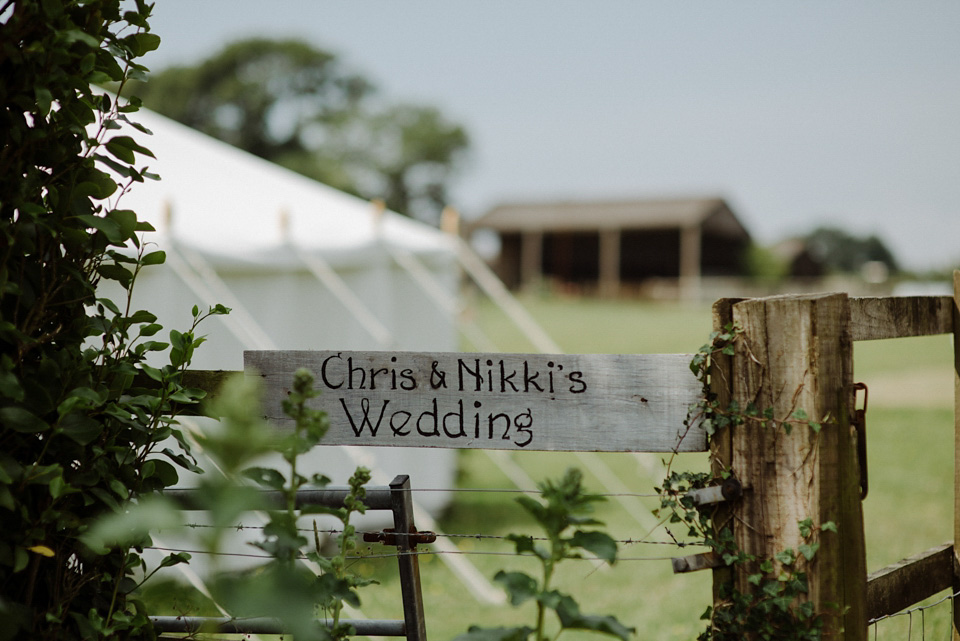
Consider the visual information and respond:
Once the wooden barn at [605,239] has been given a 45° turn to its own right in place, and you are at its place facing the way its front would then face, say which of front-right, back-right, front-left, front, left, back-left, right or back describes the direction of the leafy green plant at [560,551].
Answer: front-left

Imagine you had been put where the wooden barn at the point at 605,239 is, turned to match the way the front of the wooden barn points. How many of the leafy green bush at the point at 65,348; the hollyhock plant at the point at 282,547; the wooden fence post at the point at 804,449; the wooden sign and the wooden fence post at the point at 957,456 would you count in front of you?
5

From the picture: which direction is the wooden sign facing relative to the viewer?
toward the camera

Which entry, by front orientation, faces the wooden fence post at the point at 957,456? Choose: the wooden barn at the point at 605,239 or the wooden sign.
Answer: the wooden barn

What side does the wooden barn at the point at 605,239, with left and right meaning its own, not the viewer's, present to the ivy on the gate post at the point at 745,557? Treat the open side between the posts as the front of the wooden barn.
front

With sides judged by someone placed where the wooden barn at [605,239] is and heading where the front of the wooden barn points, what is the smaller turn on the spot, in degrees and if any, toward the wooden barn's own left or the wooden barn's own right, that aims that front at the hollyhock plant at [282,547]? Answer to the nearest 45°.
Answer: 0° — it already faces it

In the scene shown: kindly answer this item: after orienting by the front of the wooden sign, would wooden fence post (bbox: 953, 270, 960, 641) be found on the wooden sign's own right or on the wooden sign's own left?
on the wooden sign's own left

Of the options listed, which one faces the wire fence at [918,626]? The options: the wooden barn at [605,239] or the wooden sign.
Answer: the wooden barn

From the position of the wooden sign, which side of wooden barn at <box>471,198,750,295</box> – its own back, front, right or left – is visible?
front

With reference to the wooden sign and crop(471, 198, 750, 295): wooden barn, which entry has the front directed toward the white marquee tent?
the wooden barn

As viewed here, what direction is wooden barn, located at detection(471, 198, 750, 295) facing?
toward the camera

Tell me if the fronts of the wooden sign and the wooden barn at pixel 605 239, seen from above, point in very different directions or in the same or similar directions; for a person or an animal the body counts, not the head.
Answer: same or similar directions

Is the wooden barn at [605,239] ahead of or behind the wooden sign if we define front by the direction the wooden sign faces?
behind

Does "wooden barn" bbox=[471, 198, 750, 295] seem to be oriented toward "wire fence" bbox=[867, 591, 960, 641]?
yes
